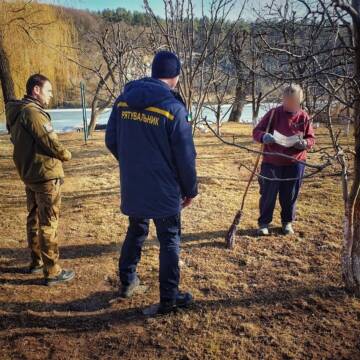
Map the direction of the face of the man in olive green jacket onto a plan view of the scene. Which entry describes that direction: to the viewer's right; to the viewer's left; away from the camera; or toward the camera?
to the viewer's right

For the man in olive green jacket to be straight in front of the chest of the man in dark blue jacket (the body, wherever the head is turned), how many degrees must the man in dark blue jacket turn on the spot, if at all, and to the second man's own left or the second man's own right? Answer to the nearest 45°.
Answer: approximately 90° to the second man's own left

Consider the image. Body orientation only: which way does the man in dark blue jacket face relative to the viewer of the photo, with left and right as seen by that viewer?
facing away from the viewer and to the right of the viewer

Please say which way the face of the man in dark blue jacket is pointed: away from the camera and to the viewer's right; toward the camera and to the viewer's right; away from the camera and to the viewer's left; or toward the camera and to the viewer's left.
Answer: away from the camera and to the viewer's right
